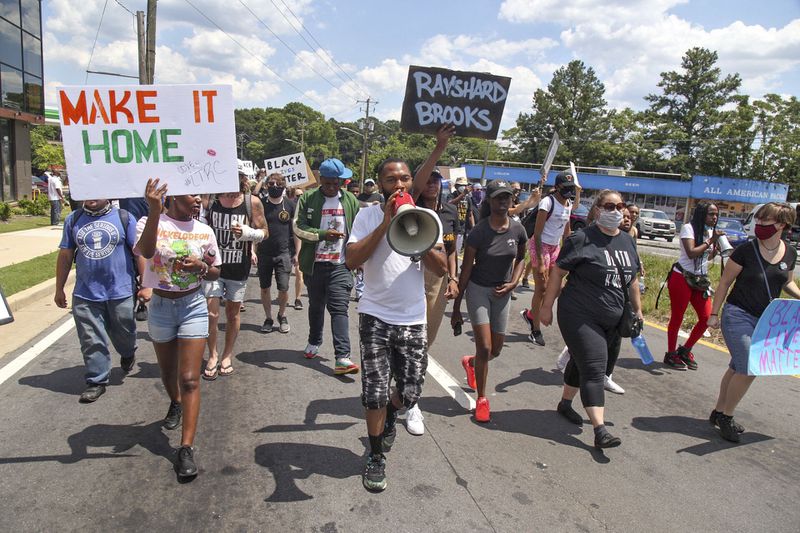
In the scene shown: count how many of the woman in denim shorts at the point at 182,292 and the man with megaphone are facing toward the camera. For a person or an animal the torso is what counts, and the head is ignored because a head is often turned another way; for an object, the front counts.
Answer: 2

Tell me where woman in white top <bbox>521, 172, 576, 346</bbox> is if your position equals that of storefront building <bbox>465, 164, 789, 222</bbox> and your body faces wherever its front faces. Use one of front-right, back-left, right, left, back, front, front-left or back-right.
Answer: front-left

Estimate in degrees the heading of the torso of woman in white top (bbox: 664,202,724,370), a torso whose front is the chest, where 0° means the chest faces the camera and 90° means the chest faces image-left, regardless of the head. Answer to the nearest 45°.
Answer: approximately 315°

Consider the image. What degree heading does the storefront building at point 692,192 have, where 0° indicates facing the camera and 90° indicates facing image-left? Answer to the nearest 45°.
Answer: approximately 45°

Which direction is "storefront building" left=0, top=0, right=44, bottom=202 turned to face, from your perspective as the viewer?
facing the viewer and to the right of the viewer

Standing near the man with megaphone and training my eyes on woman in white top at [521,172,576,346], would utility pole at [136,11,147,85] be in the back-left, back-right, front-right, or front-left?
front-left

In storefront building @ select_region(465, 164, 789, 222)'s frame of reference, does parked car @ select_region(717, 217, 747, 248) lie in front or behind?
in front

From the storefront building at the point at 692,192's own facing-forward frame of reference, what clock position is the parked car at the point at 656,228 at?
The parked car is roughly at 11 o'clock from the storefront building.

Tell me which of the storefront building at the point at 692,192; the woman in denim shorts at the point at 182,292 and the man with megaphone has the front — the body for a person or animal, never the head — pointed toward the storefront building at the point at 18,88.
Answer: the storefront building at the point at 692,192

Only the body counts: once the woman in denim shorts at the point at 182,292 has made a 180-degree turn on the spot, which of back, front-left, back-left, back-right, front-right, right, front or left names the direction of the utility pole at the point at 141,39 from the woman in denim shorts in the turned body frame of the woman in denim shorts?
front

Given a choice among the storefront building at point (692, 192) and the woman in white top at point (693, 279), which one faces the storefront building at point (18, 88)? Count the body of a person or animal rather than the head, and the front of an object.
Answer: the storefront building at point (692, 192)

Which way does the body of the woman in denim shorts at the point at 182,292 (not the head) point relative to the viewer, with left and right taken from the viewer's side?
facing the viewer

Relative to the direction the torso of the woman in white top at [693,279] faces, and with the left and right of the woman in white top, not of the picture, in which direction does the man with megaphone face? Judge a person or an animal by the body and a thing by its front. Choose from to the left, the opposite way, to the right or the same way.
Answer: the same way

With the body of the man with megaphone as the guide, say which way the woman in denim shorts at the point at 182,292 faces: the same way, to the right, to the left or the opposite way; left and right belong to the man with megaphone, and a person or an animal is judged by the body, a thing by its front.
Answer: the same way

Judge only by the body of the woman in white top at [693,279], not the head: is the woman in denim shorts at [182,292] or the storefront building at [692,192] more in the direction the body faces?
the woman in denim shorts

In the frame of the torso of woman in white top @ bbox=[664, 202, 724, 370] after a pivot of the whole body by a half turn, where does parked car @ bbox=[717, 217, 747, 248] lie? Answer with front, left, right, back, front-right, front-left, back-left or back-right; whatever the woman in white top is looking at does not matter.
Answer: front-right

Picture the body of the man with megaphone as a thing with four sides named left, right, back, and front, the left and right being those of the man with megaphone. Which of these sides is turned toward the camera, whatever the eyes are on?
front

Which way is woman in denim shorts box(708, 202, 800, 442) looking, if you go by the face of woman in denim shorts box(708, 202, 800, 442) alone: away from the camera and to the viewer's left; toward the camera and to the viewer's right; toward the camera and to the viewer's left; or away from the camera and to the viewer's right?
toward the camera and to the viewer's left

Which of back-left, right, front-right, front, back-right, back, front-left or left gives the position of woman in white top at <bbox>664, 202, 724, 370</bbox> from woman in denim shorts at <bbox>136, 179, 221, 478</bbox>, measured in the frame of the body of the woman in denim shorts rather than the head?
left
